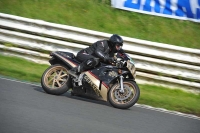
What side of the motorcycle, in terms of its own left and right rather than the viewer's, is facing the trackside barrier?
left

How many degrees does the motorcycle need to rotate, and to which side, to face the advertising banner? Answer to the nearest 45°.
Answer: approximately 45° to its left

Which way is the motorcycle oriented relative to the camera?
to the viewer's right
